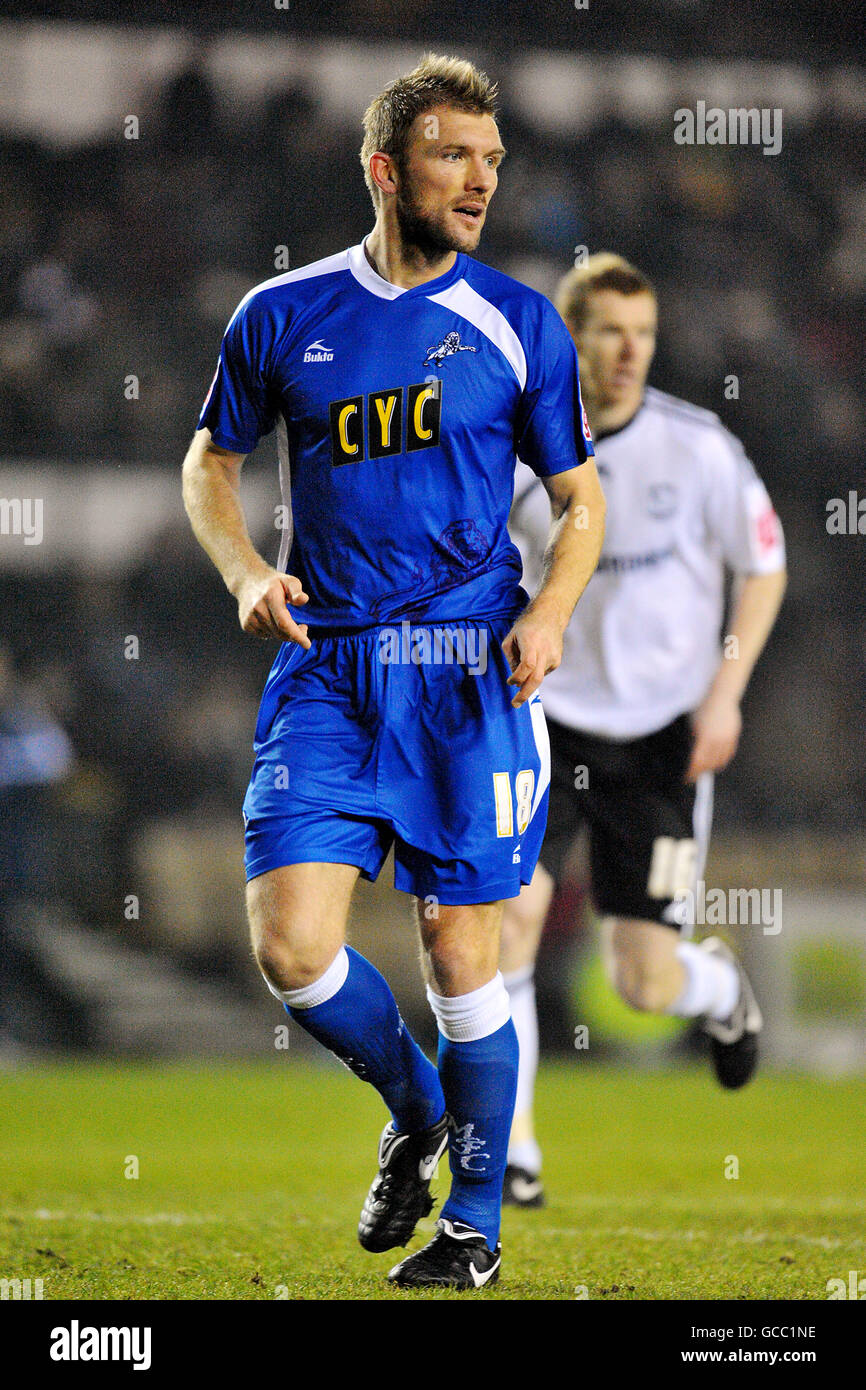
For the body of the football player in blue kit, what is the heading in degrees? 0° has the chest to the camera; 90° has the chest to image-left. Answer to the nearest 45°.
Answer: approximately 0°

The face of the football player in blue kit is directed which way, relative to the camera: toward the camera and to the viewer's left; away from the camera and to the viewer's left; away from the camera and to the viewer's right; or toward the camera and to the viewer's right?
toward the camera and to the viewer's right

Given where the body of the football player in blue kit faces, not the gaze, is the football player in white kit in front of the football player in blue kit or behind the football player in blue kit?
behind
